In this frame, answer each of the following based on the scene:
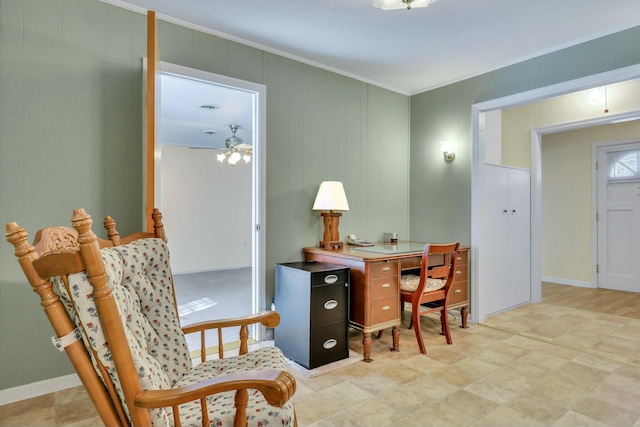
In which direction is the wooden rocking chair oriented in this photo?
to the viewer's right

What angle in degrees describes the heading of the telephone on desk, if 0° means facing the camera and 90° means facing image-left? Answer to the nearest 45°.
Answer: approximately 315°

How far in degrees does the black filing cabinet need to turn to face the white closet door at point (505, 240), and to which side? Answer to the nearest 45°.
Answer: approximately 90° to its left

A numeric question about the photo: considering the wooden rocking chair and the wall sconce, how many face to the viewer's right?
1

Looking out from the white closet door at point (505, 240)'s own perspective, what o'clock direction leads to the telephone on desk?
The telephone on desk is roughly at 3 o'clock from the white closet door.

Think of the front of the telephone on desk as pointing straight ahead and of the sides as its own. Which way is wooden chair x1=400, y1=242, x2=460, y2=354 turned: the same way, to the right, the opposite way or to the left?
the opposite way

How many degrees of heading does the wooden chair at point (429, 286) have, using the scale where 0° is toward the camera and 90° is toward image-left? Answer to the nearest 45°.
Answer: approximately 135°

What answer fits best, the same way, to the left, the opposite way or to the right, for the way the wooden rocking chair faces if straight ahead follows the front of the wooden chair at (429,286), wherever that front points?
to the right

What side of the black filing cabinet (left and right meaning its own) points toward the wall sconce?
left

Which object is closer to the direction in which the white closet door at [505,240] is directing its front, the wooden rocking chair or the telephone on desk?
the wooden rocking chair

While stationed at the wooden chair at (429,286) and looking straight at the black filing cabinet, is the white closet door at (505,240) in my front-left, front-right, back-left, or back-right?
back-right
